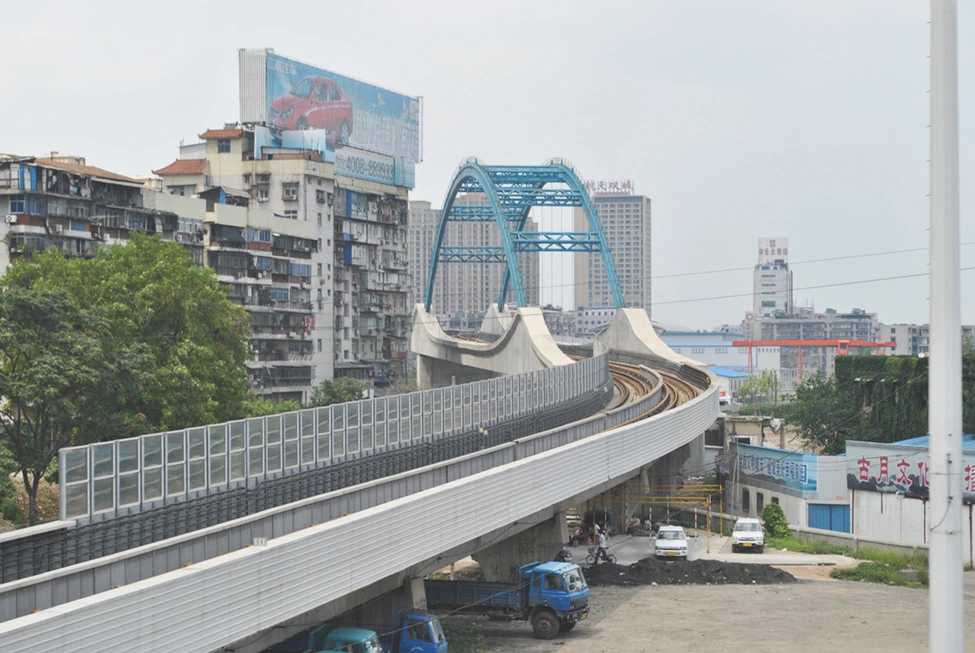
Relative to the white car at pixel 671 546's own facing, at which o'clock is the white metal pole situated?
The white metal pole is roughly at 12 o'clock from the white car.

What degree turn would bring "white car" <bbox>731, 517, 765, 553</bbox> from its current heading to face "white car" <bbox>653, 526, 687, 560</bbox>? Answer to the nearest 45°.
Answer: approximately 45° to its right

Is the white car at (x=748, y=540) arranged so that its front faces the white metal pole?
yes

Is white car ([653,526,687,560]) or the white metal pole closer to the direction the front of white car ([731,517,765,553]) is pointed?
the white metal pole

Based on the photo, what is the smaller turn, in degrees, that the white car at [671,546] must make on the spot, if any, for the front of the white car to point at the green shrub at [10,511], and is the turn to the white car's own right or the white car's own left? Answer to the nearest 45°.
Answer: approximately 90° to the white car's own right

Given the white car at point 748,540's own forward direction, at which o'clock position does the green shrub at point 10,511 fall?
The green shrub is roughly at 2 o'clock from the white car.

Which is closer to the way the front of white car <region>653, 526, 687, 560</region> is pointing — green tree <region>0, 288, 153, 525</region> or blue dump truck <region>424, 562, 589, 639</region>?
the blue dump truck

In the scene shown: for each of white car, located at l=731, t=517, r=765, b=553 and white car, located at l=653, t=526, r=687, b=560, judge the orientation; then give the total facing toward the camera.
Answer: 2

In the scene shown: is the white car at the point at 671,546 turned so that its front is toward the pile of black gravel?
yes

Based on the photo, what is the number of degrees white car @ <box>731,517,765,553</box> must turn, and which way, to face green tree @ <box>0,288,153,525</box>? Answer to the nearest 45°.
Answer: approximately 45° to its right

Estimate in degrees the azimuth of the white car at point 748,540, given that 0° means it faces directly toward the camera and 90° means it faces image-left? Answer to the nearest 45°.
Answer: approximately 0°

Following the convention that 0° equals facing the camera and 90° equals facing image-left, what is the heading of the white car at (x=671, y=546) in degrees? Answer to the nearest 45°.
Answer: approximately 0°

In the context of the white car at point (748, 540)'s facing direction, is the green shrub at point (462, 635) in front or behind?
in front

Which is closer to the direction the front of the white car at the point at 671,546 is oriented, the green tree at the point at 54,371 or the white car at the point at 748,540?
the green tree
